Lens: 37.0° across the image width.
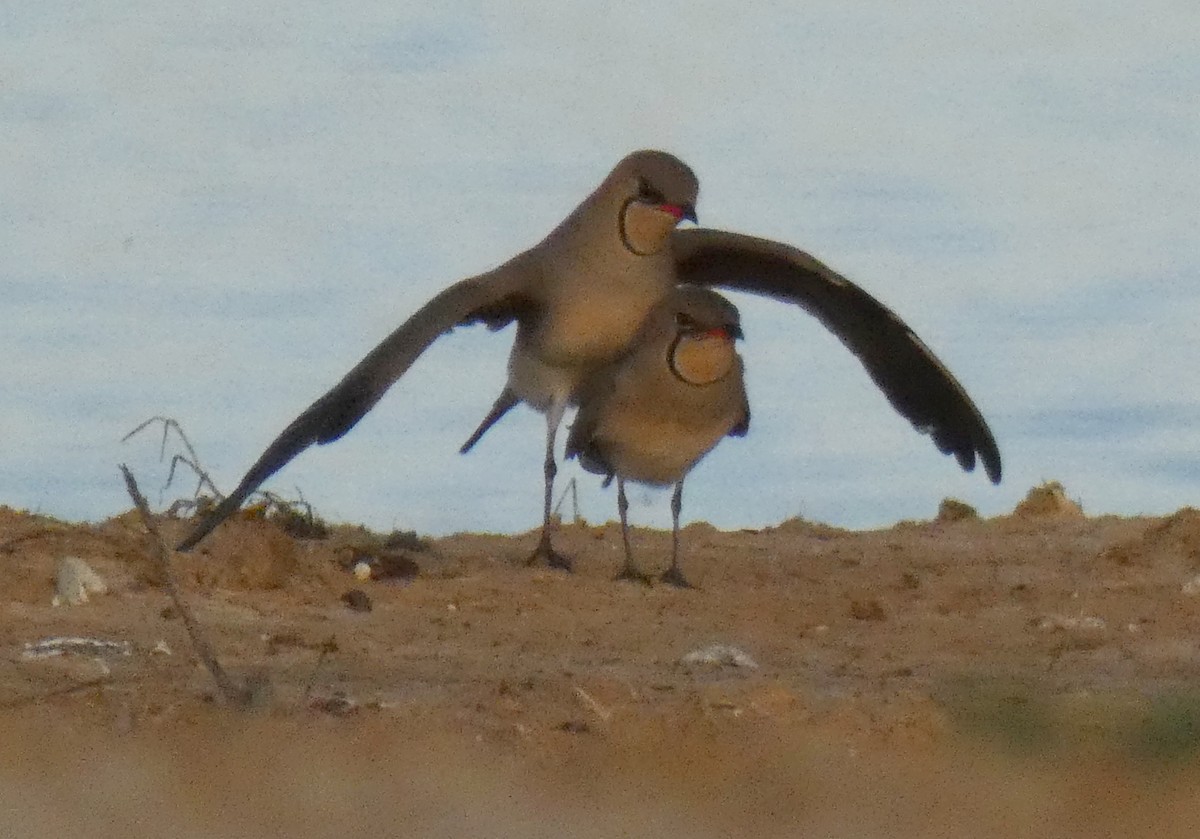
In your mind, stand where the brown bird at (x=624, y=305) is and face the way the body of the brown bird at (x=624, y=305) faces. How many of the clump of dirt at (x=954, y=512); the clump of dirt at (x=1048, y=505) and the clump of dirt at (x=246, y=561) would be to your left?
2

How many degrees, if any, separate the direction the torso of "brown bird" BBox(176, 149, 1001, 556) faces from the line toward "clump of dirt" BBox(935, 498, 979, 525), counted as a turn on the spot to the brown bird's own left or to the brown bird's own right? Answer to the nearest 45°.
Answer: approximately 90° to the brown bird's own left

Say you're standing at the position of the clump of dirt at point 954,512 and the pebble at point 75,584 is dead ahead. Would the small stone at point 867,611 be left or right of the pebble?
left

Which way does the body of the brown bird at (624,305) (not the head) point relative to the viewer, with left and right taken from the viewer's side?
facing the viewer and to the right of the viewer

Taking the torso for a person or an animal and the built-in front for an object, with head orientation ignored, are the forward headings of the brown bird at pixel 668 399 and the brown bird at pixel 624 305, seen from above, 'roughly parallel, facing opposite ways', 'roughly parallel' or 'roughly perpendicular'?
roughly parallel

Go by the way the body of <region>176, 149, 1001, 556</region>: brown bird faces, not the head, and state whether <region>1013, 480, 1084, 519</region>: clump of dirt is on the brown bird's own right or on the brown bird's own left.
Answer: on the brown bird's own left

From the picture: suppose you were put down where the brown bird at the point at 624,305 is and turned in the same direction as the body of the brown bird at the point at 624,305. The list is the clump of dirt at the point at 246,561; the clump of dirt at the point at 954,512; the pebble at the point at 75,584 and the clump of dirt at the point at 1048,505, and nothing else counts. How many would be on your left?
2

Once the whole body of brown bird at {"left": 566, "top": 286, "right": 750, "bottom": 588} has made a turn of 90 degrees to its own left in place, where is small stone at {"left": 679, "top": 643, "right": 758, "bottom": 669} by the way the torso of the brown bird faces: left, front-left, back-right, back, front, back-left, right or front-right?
back-right

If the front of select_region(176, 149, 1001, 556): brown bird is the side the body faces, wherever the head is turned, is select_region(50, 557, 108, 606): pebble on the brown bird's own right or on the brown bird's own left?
on the brown bird's own right

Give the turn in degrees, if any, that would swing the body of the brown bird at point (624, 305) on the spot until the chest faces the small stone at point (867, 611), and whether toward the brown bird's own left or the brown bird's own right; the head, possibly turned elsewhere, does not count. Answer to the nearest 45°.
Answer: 0° — it already faces it

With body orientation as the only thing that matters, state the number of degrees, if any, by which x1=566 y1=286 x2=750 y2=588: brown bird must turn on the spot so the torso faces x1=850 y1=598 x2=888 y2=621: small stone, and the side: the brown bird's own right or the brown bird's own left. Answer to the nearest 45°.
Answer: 0° — it already faces it

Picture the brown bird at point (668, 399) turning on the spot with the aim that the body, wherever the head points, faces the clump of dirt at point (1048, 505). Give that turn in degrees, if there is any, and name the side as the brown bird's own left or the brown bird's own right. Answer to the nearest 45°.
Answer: approximately 90° to the brown bird's own left
